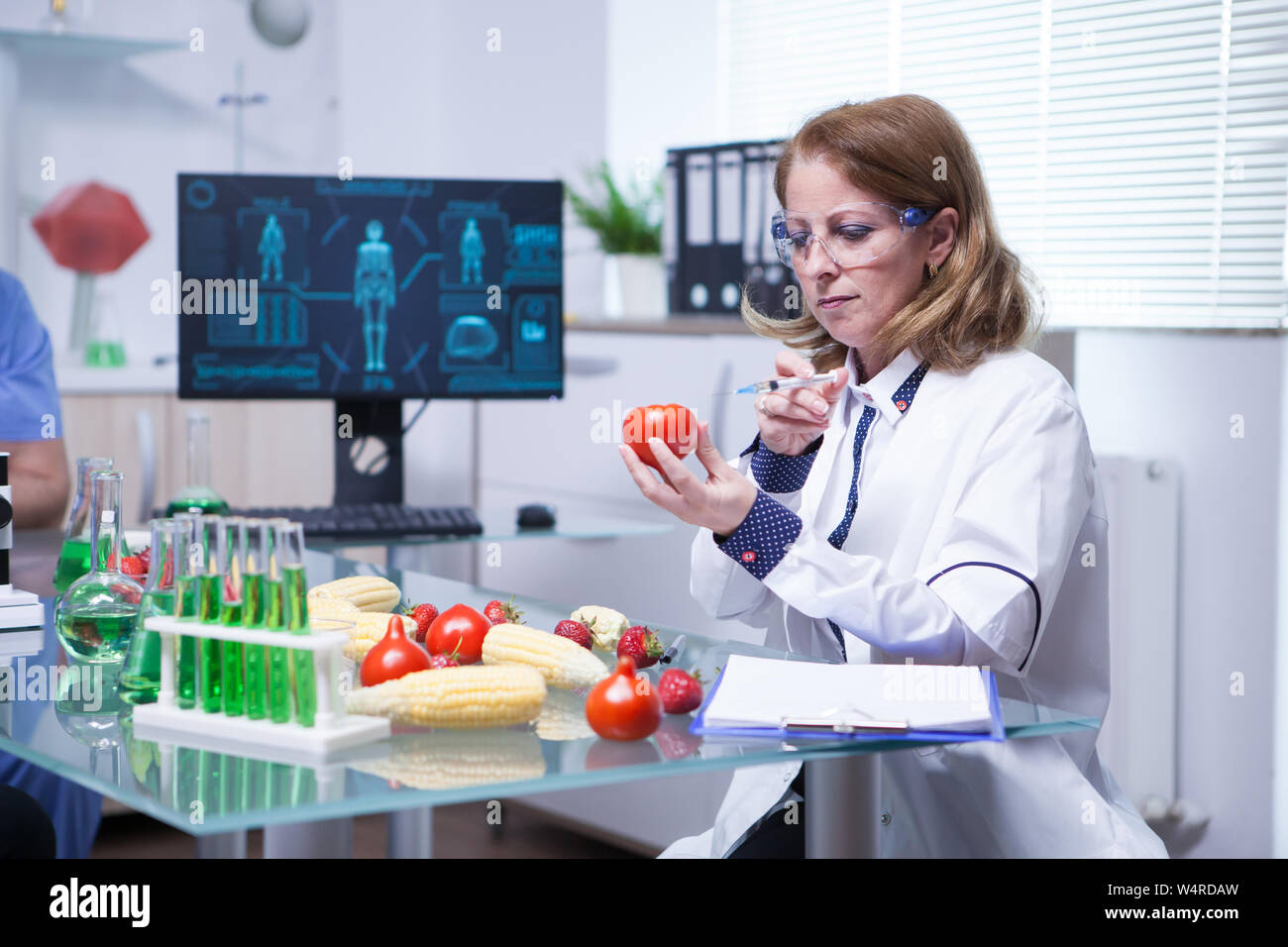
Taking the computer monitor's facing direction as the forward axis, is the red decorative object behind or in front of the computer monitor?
behind

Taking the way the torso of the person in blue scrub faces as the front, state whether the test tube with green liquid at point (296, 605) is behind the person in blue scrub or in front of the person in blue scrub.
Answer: in front

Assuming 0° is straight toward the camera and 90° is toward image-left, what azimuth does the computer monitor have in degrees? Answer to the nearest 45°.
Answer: approximately 0°

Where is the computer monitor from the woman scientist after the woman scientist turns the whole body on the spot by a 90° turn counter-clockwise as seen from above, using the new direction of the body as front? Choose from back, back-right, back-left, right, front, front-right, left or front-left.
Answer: back

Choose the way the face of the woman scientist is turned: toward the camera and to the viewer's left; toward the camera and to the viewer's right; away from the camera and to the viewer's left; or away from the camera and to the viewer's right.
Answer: toward the camera and to the viewer's left

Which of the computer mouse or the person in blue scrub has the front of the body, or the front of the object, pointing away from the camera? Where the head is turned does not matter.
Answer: the computer mouse

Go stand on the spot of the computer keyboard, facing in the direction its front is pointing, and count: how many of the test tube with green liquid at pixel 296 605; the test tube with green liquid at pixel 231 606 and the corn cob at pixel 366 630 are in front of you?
3

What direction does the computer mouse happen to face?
away from the camera

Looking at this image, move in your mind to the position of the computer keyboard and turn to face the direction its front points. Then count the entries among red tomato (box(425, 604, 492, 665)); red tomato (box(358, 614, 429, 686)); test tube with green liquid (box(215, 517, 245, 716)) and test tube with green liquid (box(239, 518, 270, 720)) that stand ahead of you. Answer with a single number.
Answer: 4

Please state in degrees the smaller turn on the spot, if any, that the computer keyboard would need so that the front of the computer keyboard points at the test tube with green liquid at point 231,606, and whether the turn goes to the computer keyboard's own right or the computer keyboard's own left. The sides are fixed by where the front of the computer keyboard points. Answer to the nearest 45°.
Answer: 0° — it already faces it
